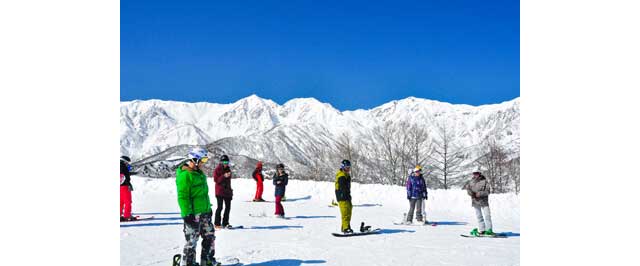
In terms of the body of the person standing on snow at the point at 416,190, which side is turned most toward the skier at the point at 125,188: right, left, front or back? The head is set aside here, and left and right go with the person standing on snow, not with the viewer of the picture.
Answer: right

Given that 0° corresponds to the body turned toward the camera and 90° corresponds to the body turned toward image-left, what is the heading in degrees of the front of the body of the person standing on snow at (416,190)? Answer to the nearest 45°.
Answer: approximately 0°

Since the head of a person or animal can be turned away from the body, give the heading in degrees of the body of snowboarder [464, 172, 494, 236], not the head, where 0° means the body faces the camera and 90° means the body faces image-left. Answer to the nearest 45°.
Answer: approximately 45°
